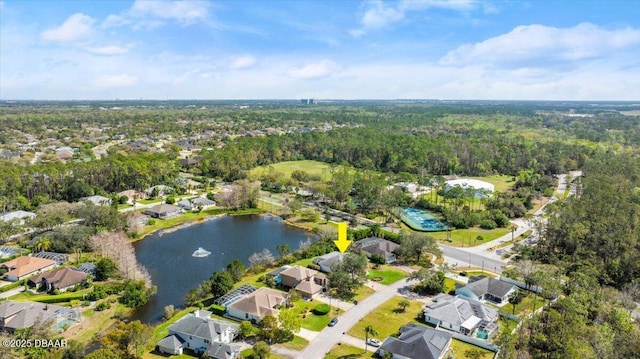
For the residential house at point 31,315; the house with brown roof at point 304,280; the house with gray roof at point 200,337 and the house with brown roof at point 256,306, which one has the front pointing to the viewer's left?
the residential house

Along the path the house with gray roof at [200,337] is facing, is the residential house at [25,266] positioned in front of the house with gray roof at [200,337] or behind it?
behind

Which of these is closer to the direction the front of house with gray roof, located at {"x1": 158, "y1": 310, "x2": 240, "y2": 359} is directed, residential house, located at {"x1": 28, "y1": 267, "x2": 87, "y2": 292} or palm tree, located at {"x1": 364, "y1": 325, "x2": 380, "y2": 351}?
the palm tree

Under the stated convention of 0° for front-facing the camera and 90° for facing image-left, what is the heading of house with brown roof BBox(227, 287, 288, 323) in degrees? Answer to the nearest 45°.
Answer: approximately 315°

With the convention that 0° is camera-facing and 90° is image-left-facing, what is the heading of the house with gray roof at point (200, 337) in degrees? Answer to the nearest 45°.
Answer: approximately 315°

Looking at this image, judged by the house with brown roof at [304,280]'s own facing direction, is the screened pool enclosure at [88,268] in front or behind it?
behind

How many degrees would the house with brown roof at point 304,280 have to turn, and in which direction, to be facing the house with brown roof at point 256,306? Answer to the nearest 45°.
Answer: approximately 90° to its right

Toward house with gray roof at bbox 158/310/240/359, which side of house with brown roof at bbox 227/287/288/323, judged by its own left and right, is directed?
right

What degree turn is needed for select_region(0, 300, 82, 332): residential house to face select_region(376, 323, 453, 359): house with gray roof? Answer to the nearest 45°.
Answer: approximately 135° to its left

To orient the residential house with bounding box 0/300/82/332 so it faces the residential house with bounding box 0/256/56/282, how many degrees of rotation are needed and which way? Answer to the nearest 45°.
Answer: approximately 90° to its right

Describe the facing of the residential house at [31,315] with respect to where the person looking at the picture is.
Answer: facing to the left of the viewer

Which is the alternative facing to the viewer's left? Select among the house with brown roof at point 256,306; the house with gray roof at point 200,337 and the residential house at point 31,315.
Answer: the residential house

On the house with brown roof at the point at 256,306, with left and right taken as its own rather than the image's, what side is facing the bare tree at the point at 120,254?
back
